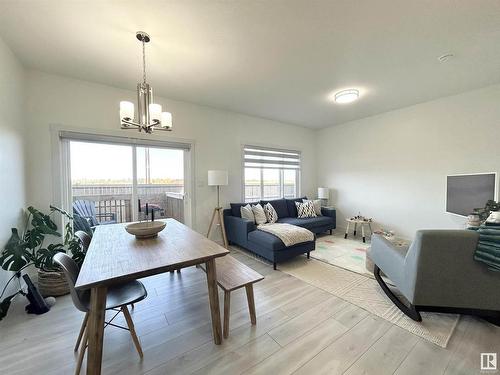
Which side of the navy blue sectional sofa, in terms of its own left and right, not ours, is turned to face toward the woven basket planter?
right

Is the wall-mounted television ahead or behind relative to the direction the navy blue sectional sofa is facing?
ahead

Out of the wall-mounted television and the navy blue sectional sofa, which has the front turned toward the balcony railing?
the wall-mounted television

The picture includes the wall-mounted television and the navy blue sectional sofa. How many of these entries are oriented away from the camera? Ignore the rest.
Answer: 0

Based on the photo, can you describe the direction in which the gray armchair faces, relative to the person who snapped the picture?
facing away from the viewer and to the left of the viewer

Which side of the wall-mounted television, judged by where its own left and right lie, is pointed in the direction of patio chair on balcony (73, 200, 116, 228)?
front

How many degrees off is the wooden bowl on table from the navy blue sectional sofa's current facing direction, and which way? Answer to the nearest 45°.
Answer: approximately 90° to its right

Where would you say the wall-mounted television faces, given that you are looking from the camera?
facing the viewer and to the left of the viewer

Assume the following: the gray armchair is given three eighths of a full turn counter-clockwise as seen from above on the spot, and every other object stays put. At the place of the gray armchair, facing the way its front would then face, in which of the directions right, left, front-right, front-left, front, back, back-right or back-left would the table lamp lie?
back-right

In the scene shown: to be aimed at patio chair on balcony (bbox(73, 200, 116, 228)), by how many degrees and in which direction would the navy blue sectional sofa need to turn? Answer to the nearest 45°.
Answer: approximately 135° to its right

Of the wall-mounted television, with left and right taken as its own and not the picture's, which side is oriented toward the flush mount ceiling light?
front

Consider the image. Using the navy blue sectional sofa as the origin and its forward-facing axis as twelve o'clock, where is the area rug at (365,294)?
The area rug is roughly at 12 o'clock from the navy blue sectional sofa.
